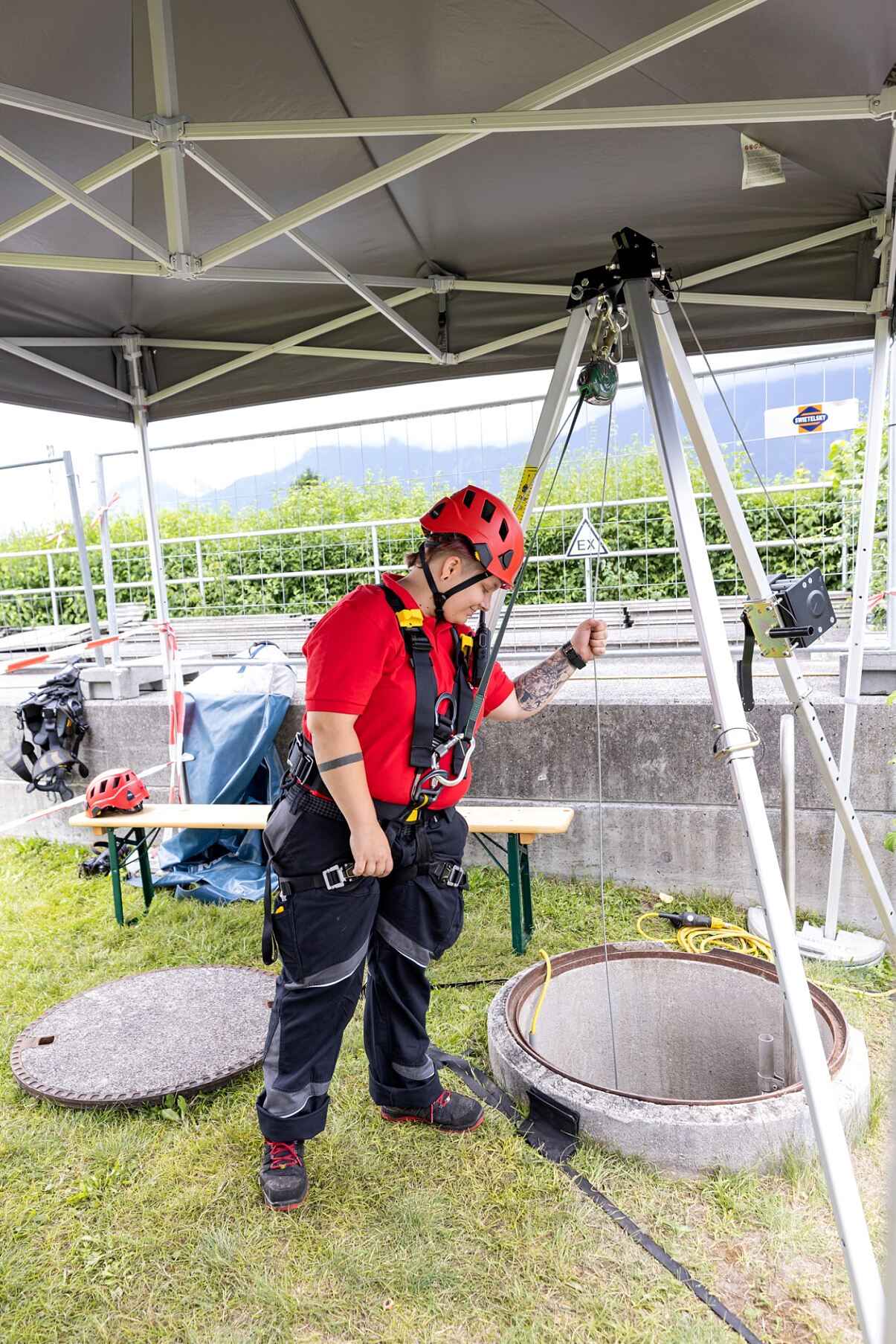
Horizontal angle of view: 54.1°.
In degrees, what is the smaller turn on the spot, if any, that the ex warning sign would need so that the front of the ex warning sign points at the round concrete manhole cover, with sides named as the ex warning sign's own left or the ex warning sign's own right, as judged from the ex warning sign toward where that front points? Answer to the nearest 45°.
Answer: approximately 45° to the ex warning sign's own right

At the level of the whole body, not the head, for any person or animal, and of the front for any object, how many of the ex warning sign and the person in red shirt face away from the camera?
0

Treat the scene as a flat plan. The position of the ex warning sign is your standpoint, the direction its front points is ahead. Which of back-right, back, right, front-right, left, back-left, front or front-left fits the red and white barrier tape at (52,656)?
right

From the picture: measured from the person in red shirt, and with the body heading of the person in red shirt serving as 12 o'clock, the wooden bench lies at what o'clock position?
The wooden bench is roughly at 8 o'clock from the person in red shirt.

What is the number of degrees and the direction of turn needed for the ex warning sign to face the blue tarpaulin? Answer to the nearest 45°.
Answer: approximately 90° to its right

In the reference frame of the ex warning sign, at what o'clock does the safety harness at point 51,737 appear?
The safety harness is roughly at 1 o'clock from the ex warning sign.

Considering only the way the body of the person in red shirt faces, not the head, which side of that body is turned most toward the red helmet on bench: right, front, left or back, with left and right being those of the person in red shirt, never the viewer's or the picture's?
back

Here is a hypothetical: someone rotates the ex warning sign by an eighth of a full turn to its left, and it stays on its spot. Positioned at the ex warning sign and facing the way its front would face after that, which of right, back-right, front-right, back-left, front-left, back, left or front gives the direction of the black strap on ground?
front-right

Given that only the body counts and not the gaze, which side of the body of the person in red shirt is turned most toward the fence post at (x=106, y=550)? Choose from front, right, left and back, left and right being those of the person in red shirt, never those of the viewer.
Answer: back

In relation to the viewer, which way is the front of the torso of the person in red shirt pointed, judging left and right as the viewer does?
facing the viewer and to the right of the viewer

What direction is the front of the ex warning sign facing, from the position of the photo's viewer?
facing the viewer
